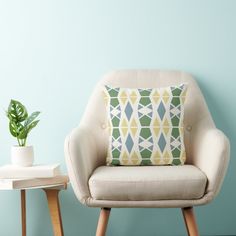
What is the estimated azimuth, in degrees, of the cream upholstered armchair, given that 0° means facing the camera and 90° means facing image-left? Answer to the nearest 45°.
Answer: approximately 0°
